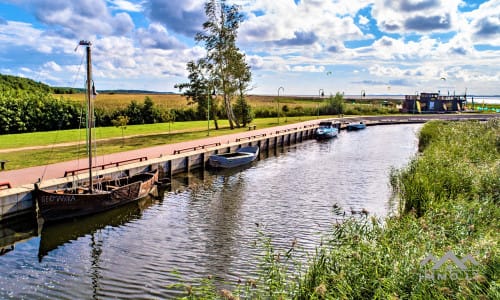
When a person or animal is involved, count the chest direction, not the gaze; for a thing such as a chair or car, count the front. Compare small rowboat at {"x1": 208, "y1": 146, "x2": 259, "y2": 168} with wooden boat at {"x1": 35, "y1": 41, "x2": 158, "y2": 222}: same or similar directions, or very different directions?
very different directions
